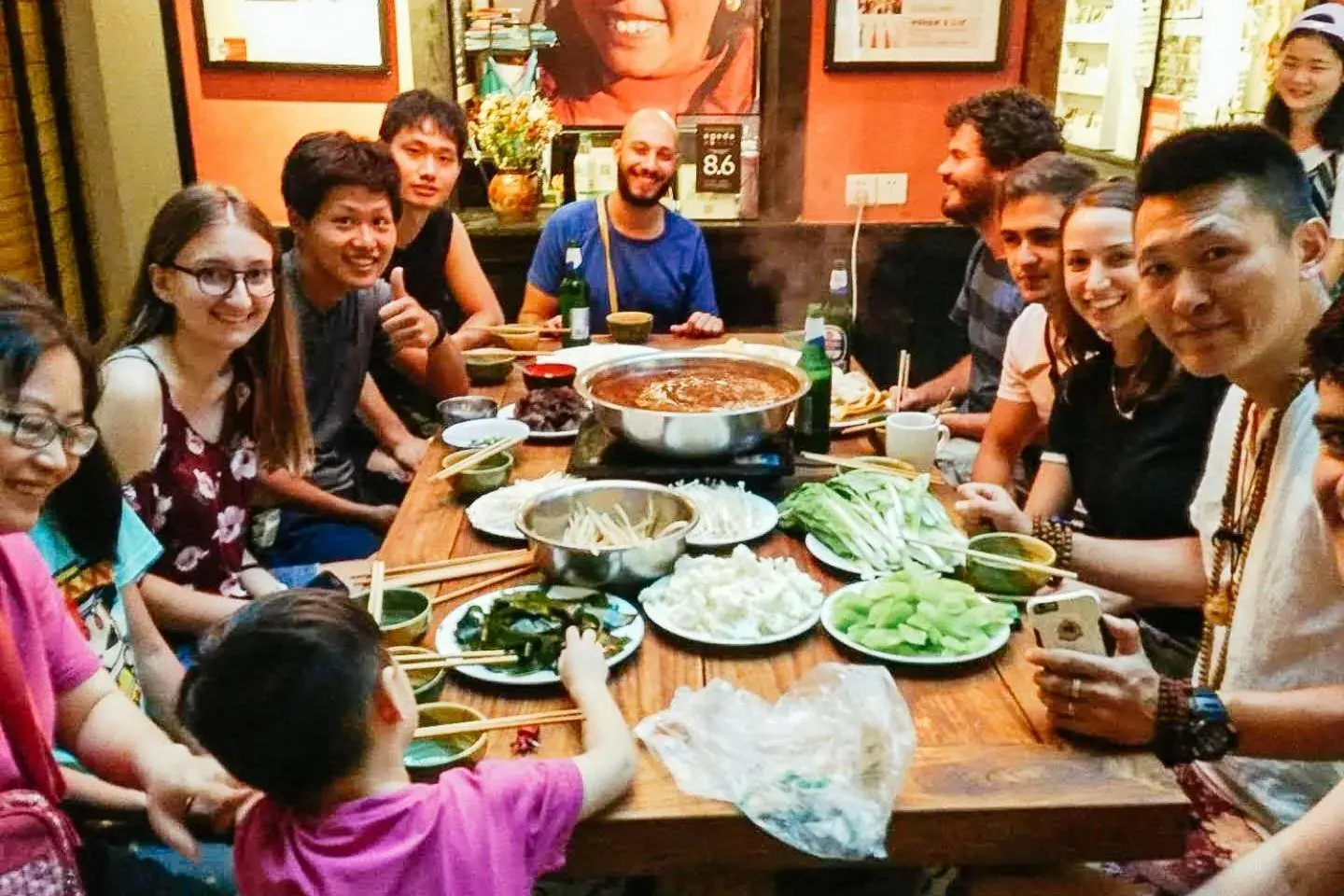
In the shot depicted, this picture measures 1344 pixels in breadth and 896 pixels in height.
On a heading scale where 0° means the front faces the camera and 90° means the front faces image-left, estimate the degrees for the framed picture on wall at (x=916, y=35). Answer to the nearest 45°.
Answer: approximately 0°

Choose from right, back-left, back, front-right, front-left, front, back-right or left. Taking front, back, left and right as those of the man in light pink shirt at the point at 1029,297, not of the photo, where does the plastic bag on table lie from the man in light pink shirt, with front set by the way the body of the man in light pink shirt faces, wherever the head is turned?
front-left

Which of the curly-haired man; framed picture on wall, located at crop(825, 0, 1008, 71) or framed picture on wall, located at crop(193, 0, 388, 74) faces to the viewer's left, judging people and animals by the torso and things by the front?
the curly-haired man

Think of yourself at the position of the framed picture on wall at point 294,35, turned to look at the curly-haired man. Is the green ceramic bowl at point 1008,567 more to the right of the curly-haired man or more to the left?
right

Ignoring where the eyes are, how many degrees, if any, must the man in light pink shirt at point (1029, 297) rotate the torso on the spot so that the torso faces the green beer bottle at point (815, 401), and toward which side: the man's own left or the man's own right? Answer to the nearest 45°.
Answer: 0° — they already face it

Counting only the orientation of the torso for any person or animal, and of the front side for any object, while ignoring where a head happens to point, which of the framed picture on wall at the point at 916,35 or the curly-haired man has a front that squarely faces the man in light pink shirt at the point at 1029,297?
the framed picture on wall

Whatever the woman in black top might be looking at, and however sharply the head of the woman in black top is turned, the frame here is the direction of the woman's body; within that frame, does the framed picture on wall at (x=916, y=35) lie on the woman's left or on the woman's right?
on the woman's right

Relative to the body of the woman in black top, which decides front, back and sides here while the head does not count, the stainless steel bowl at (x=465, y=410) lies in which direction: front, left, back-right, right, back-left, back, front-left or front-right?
front-right

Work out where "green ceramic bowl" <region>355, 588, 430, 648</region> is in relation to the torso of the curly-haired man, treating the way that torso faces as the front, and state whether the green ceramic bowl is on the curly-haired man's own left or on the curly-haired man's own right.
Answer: on the curly-haired man's own left

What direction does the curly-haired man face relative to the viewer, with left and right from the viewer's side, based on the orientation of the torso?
facing to the left of the viewer

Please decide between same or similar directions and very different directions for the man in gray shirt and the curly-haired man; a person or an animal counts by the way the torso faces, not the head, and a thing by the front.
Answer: very different directions

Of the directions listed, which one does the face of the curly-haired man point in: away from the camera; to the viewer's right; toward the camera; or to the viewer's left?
to the viewer's left

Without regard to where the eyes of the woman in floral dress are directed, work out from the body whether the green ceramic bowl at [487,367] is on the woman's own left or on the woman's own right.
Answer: on the woman's own left
